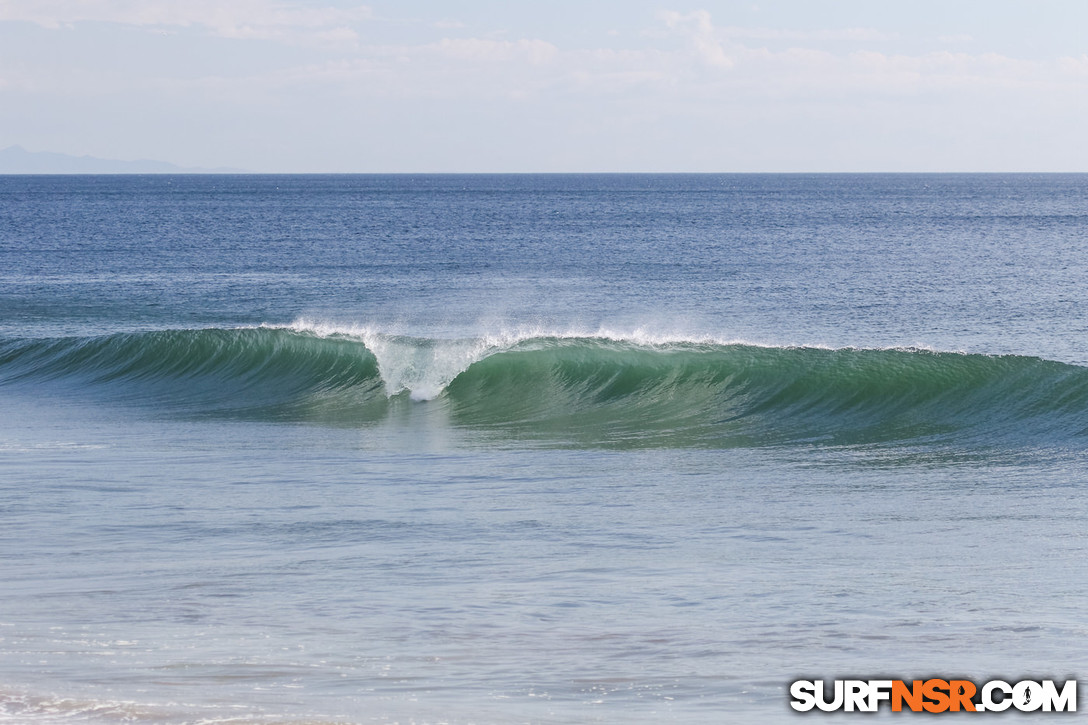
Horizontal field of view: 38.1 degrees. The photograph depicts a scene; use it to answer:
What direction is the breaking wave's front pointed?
toward the camera
